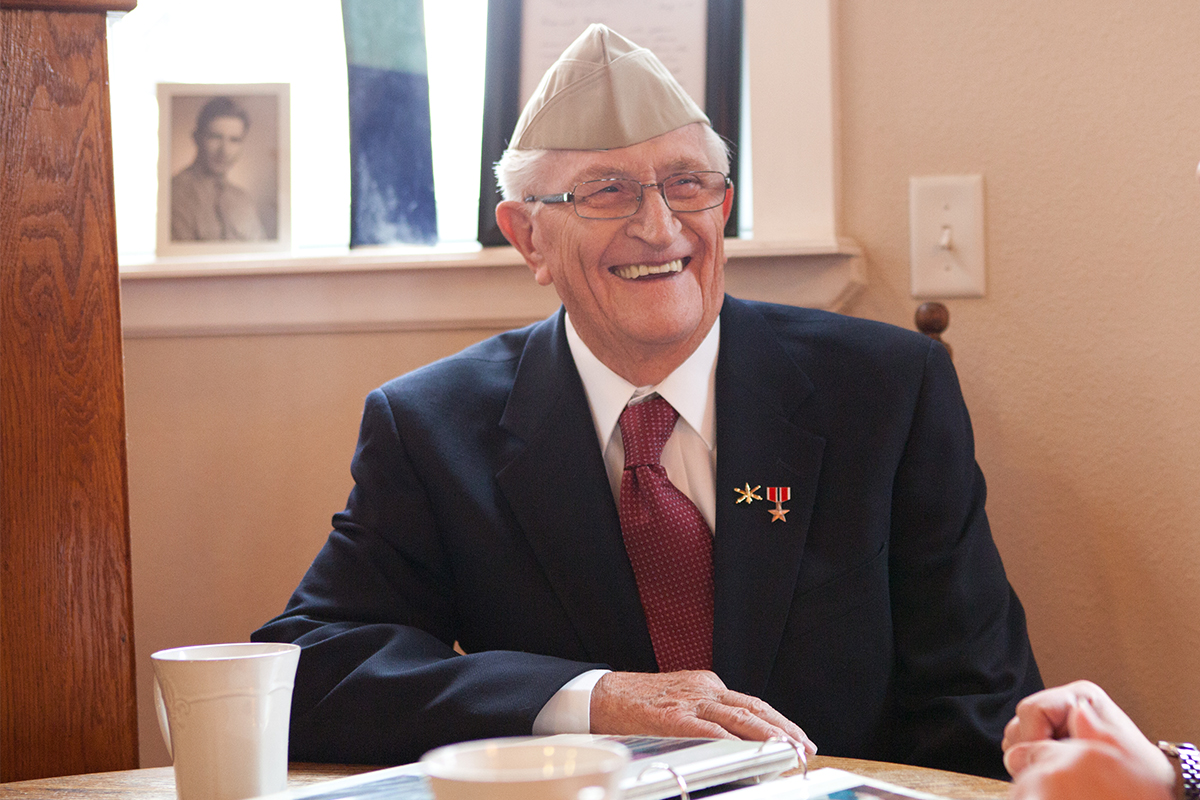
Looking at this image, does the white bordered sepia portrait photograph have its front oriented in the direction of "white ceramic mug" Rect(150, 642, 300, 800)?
yes

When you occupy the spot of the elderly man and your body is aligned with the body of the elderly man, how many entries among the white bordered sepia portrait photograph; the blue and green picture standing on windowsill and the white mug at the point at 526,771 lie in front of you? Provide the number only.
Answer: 1

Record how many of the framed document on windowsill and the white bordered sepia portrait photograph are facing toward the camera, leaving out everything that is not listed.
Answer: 2

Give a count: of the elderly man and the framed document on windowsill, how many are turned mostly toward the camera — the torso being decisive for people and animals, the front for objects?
2

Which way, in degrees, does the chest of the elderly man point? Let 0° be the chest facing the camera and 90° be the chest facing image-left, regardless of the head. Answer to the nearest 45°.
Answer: approximately 0°

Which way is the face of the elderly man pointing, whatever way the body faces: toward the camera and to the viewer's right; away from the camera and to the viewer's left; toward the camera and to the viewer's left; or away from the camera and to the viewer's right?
toward the camera and to the viewer's right

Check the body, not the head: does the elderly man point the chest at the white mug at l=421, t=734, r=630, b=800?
yes

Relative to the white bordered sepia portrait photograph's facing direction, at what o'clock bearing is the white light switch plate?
The white light switch plate is roughly at 10 o'clock from the white bordered sepia portrait photograph.
